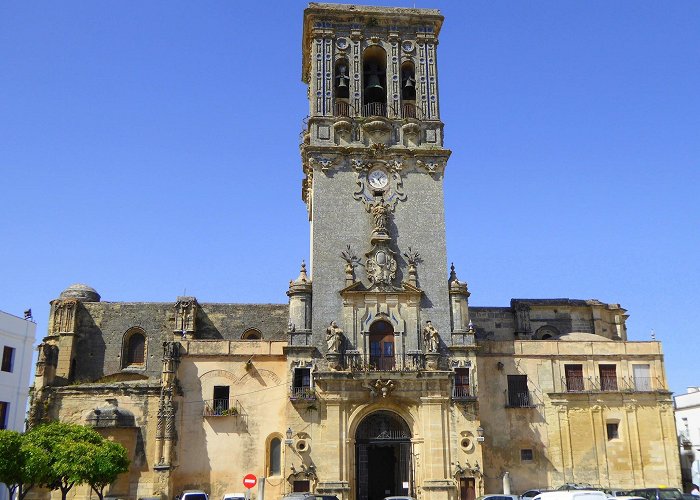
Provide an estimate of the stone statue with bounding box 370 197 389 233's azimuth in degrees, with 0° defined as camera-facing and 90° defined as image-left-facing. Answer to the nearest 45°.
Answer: approximately 0°

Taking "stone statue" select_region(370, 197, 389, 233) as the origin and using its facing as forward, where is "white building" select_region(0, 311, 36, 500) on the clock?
The white building is roughly at 3 o'clock from the stone statue.

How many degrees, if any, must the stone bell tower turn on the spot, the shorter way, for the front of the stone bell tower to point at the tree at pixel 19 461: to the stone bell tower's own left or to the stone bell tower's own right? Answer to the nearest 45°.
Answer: approximately 45° to the stone bell tower's own right

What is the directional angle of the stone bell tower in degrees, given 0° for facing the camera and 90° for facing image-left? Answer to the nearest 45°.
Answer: approximately 0°

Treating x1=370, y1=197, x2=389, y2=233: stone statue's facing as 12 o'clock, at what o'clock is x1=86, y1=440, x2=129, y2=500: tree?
The tree is roughly at 2 o'clock from the stone statue.
